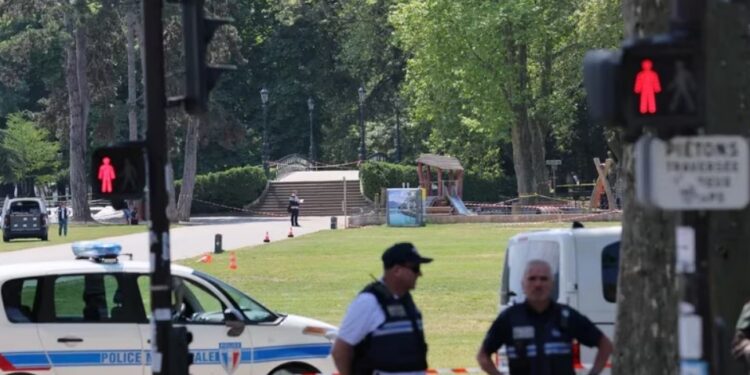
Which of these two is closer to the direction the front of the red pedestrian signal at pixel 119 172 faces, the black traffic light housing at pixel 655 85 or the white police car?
the black traffic light housing

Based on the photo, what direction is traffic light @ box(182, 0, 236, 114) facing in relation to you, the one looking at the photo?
facing to the right of the viewer

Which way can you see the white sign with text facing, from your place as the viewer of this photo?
facing the viewer

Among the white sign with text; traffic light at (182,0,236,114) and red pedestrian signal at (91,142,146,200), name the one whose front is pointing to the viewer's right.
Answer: the traffic light

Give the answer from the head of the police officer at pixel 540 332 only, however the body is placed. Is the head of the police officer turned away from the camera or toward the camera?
toward the camera

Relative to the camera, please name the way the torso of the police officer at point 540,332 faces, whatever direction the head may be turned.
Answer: toward the camera

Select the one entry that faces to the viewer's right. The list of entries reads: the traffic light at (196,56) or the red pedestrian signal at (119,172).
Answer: the traffic light

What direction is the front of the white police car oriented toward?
to the viewer's right

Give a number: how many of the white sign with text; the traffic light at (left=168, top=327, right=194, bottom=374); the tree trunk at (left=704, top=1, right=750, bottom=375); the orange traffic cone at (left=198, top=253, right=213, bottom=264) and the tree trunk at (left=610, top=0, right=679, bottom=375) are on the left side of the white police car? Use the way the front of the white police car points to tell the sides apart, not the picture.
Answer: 1

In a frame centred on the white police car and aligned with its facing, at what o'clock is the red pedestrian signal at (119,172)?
The red pedestrian signal is roughly at 3 o'clock from the white police car.

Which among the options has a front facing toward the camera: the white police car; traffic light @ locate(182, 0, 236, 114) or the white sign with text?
the white sign with text

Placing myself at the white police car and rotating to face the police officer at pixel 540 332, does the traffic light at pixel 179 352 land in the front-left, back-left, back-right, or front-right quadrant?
front-right

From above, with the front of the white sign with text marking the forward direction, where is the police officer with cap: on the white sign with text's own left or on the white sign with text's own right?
on the white sign with text's own right

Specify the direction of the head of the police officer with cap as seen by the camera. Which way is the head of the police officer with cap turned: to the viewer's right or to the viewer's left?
to the viewer's right
